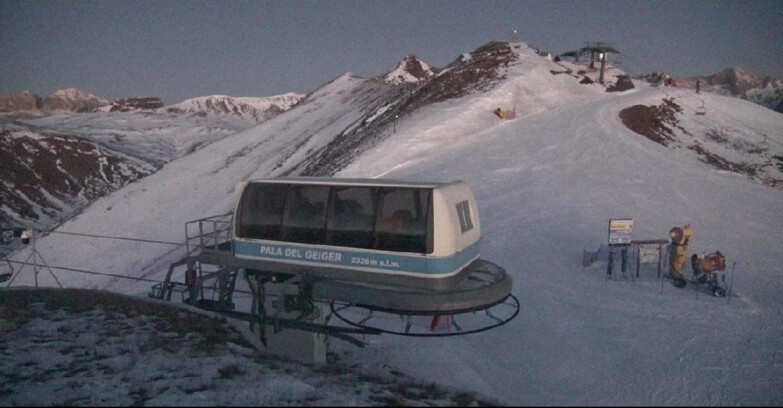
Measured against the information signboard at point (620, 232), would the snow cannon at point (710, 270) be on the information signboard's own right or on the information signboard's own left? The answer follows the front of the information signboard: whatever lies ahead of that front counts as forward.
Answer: on the information signboard's own left

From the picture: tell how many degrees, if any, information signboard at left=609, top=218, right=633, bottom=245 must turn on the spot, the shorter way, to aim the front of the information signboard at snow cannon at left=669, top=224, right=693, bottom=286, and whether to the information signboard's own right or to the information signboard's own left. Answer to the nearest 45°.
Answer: approximately 90° to the information signboard's own left

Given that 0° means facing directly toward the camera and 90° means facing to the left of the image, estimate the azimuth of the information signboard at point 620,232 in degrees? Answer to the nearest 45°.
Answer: approximately 0°
